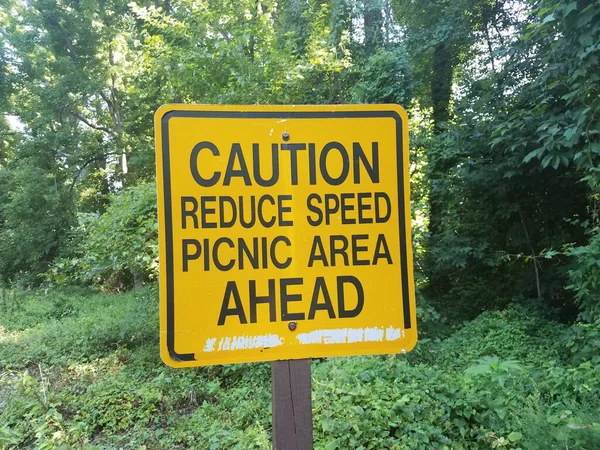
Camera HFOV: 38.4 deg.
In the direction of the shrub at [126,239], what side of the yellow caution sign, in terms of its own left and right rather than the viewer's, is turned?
back

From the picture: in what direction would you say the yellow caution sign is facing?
toward the camera
